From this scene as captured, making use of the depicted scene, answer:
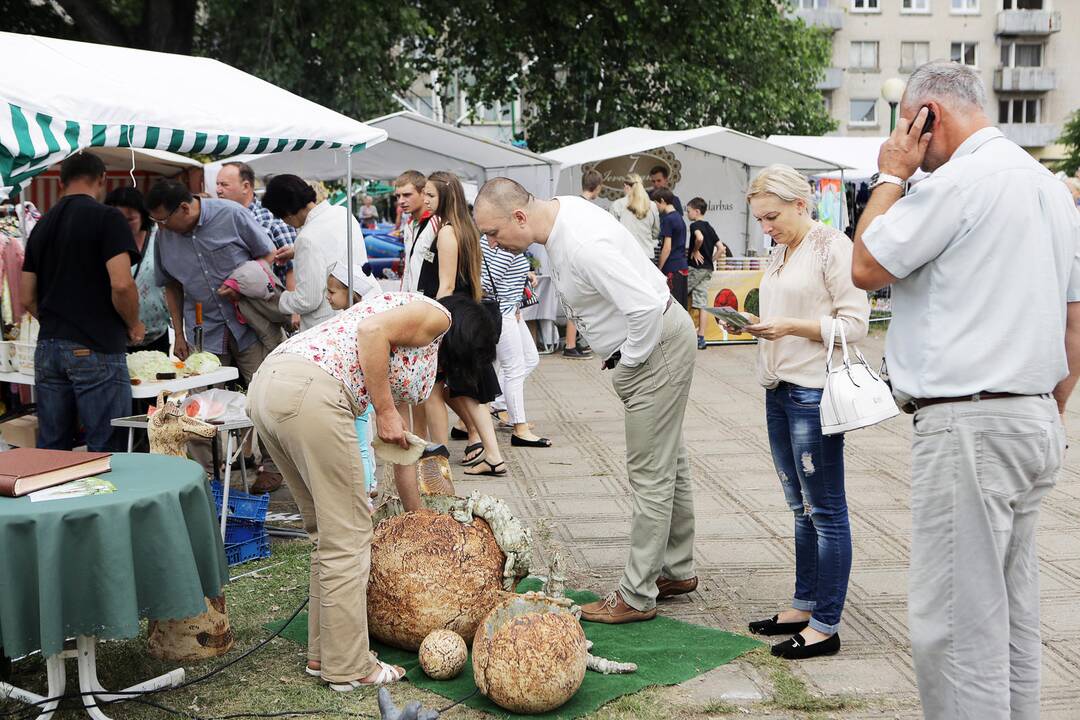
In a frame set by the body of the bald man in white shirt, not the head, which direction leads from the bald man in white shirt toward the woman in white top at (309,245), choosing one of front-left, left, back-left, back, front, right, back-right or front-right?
front-right

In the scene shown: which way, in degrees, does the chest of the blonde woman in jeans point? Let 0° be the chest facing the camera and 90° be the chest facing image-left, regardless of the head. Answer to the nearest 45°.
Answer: approximately 45°

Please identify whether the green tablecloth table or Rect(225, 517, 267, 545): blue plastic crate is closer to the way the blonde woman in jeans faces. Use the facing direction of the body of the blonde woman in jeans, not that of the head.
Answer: the green tablecloth table

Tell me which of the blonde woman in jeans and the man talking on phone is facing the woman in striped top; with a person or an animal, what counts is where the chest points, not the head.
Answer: the man talking on phone

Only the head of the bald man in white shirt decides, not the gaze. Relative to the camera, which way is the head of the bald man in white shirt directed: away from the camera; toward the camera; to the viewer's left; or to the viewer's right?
to the viewer's left

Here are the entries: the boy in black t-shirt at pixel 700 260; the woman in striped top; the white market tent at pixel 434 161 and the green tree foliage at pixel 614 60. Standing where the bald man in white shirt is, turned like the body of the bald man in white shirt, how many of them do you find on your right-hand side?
4

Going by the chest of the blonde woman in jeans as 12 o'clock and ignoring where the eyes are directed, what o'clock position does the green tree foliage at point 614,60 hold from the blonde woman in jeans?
The green tree foliage is roughly at 4 o'clock from the blonde woman in jeans.

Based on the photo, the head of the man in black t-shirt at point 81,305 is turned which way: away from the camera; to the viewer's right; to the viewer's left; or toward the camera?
away from the camera

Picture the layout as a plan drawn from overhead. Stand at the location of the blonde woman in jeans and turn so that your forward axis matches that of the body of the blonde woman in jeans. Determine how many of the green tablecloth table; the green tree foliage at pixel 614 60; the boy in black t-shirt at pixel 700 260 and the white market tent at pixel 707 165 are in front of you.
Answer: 1

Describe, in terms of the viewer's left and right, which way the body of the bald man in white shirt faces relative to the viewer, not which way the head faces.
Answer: facing to the left of the viewer

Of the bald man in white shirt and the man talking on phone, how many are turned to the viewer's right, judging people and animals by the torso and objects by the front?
0
